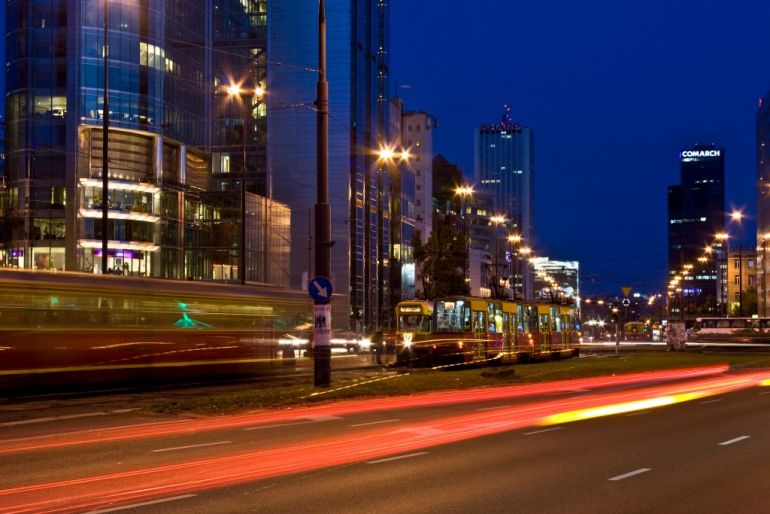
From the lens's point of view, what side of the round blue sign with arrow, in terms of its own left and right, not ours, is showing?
front

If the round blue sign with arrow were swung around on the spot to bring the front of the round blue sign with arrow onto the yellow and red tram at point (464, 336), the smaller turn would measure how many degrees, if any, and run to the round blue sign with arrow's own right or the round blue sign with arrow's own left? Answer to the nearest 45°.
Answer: approximately 180°

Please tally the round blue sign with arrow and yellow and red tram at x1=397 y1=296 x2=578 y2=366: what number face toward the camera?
1

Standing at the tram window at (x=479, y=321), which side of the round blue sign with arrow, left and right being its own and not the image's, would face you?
back
